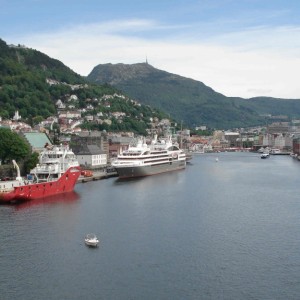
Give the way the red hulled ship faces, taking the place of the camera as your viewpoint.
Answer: facing away from the viewer and to the right of the viewer

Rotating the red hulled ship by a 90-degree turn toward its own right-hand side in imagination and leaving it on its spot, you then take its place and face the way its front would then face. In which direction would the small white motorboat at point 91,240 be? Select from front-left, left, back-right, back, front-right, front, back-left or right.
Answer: front-right

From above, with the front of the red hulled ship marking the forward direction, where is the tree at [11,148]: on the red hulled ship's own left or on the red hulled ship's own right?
on the red hulled ship's own left
